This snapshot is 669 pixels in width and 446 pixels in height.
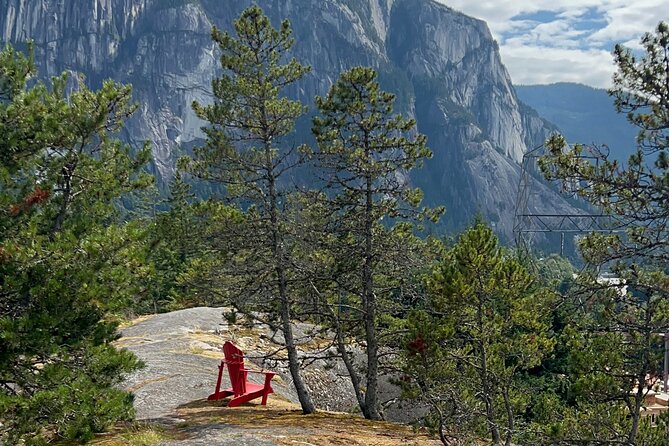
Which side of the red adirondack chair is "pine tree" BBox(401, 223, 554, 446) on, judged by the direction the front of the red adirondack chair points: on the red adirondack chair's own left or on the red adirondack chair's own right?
on the red adirondack chair's own right

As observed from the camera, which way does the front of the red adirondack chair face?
facing away from the viewer and to the right of the viewer

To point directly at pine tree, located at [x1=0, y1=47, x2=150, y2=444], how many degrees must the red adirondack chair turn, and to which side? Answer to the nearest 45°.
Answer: approximately 135° to its right
